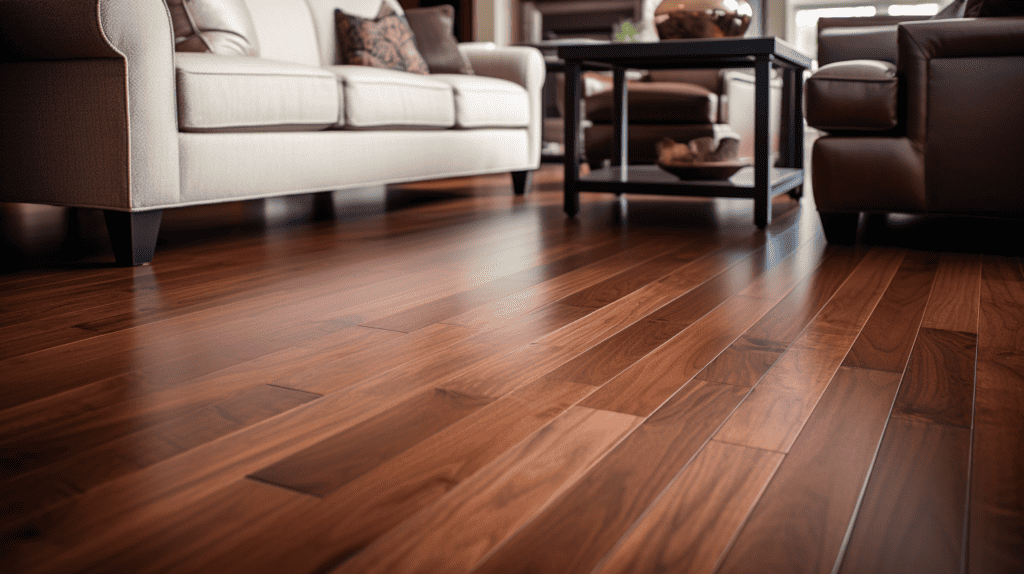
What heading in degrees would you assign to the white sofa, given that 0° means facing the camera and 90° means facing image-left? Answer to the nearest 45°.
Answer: approximately 315°

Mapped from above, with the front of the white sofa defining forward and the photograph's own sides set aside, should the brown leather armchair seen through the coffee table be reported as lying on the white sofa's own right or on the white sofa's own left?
on the white sofa's own left

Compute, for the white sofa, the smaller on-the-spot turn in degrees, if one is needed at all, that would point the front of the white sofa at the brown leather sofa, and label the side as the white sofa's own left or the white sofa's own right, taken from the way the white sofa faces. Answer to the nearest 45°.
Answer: approximately 45° to the white sofa's own left
